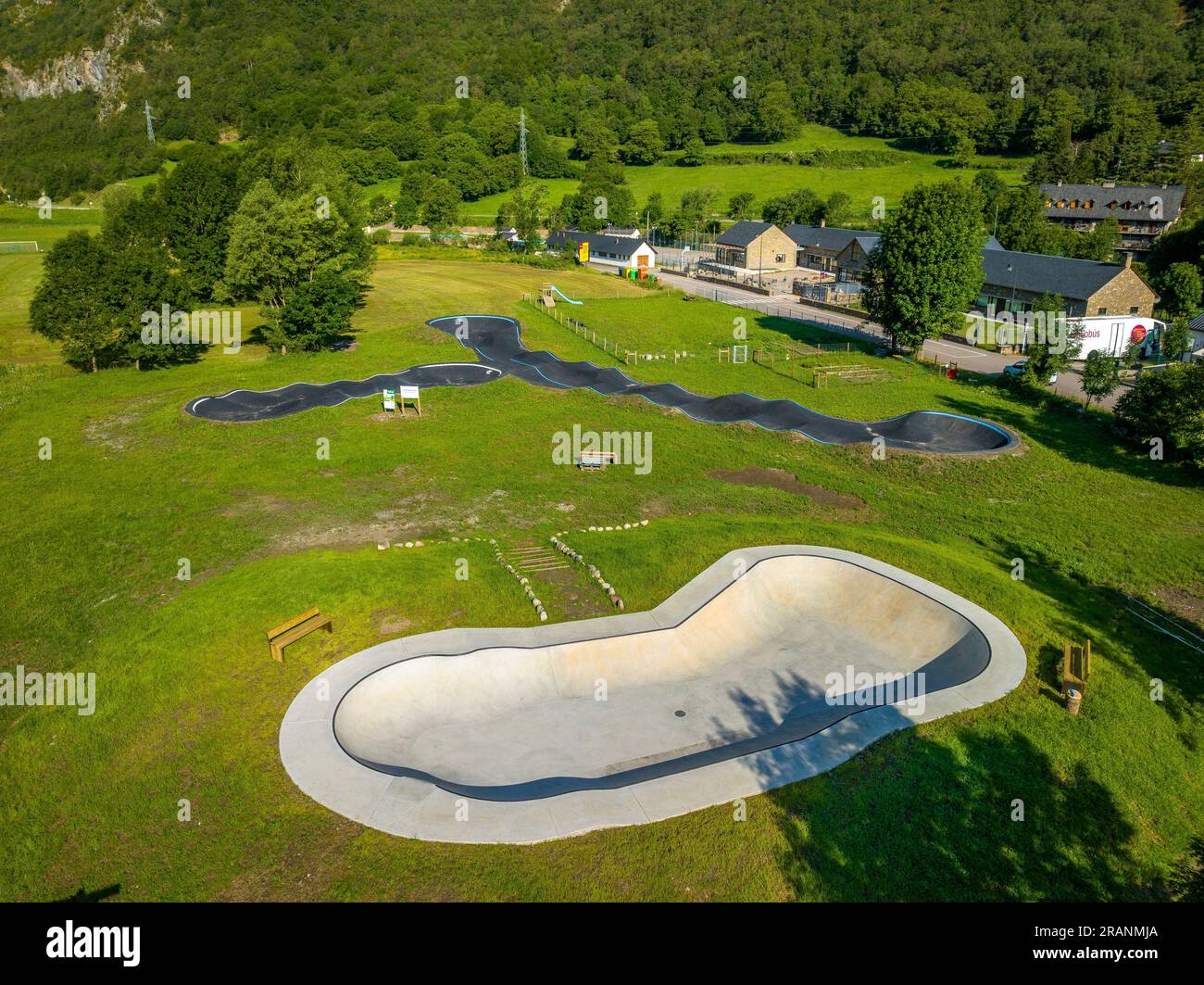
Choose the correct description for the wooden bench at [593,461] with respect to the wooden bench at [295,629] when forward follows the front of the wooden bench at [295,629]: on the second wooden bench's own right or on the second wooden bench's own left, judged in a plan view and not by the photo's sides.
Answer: on the second wooden bench's own left

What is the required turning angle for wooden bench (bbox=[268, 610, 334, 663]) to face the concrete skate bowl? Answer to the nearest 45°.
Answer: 0° — it already faces it

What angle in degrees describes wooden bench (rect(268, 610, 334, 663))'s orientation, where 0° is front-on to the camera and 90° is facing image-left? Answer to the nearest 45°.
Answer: approximately 315°

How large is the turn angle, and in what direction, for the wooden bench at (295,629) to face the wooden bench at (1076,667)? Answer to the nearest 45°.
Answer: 0° — it already faces it

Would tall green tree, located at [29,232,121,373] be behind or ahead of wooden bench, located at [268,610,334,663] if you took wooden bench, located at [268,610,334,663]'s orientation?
behind
